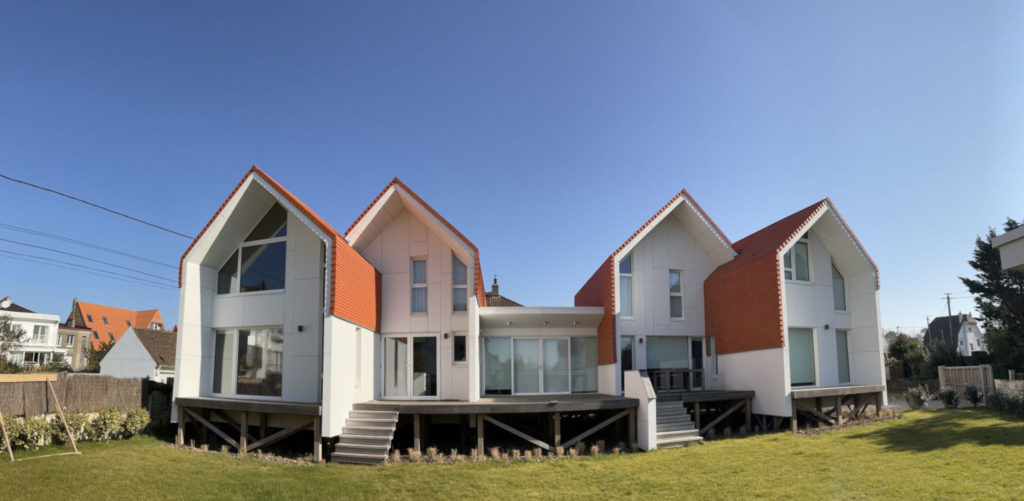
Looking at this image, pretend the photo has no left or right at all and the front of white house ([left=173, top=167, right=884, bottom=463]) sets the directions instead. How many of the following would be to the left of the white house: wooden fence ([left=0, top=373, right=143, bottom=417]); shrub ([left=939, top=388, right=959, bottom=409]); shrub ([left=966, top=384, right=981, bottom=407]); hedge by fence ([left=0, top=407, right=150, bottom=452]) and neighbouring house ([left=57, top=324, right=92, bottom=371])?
2

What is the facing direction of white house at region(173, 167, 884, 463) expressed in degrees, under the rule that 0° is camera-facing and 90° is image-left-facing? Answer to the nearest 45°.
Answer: approximately 0°

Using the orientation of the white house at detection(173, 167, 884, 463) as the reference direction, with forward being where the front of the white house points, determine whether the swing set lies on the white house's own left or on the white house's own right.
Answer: on the white house's own right

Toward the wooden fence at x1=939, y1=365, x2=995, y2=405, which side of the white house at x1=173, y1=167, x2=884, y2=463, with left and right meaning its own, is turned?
left

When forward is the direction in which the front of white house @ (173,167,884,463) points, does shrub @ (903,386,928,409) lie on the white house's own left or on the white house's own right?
on the white house's own left

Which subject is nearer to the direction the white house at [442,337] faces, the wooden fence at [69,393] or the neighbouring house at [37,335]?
the wooden fence

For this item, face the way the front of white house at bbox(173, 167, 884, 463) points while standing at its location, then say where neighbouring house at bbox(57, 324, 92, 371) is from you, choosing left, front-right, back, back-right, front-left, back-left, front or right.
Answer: back-right

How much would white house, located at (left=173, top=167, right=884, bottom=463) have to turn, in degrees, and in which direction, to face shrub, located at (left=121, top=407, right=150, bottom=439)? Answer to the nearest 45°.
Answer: approximately 90° to its right

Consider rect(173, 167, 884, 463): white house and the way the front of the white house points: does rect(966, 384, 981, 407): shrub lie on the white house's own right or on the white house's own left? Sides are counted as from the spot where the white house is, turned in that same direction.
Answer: on the white house's own left

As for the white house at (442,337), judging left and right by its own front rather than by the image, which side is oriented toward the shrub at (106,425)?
right
